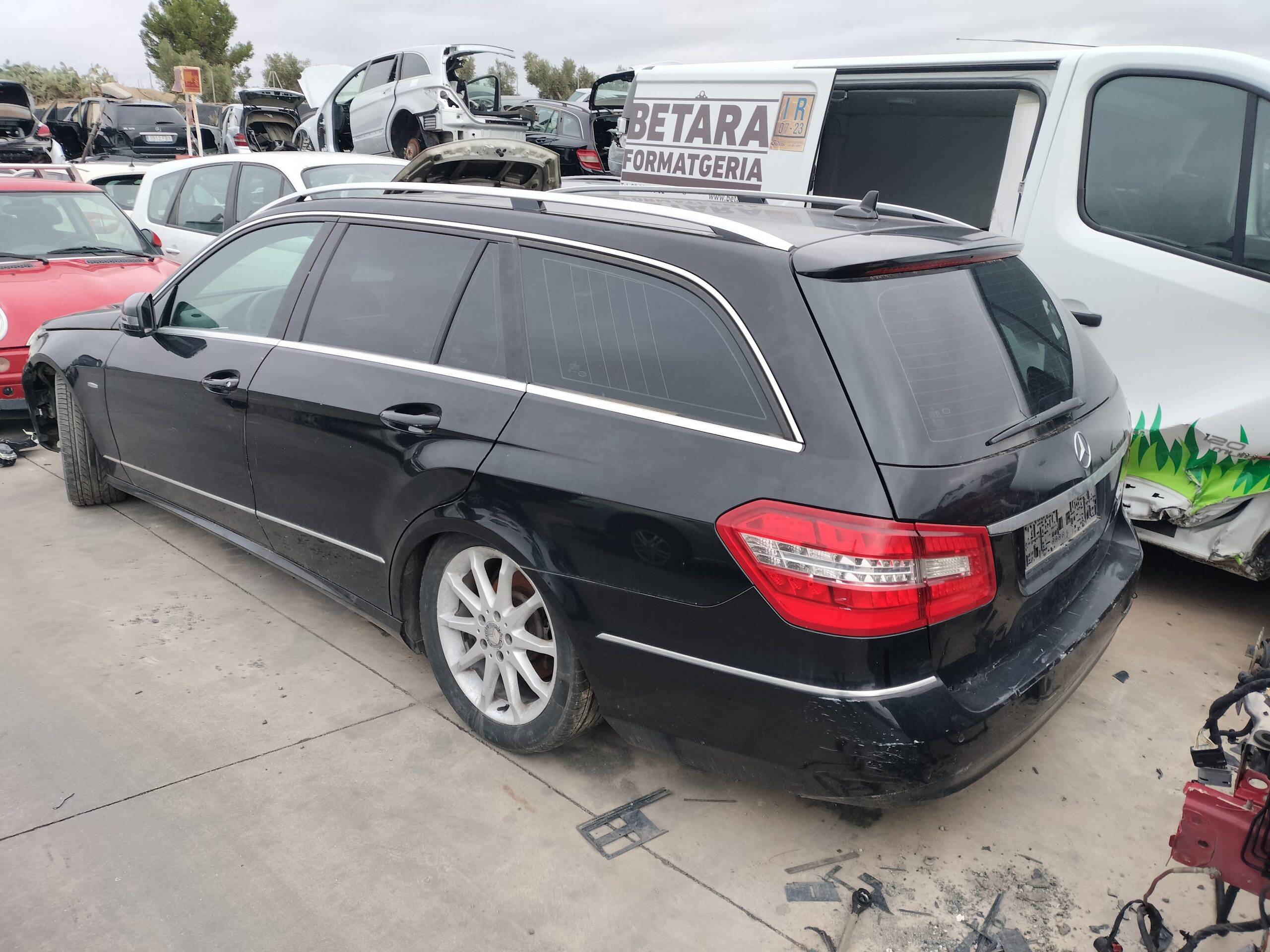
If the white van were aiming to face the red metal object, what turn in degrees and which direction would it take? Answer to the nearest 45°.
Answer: approximately 45° to its right

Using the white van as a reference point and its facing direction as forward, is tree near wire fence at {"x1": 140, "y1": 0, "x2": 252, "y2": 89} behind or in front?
behind

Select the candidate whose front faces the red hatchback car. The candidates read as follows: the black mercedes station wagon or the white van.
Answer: the black mercedes station wagon

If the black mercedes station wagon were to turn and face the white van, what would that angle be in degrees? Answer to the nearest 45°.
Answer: approximately 90° to its right

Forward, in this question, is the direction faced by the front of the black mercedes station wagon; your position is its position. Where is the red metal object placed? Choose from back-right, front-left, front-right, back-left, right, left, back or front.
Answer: back

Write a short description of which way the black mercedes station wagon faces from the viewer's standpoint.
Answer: facing away from the viewer and to the left of the viewer
